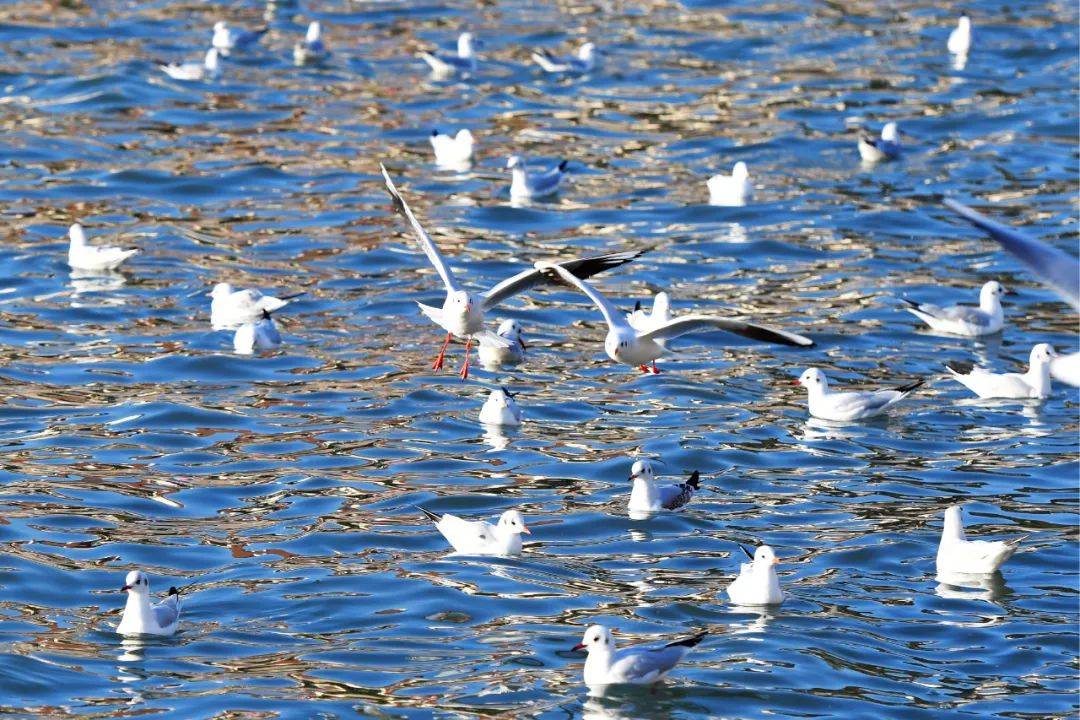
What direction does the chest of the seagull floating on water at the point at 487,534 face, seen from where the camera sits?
to the viewer's right

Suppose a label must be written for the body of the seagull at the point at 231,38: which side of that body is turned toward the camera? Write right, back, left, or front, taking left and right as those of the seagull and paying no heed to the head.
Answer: left

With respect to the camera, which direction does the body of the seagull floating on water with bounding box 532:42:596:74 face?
to the viewer's right

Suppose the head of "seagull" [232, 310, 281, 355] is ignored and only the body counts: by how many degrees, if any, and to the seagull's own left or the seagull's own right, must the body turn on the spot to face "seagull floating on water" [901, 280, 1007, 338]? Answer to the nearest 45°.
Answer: approximately 135° to the seagull's own left

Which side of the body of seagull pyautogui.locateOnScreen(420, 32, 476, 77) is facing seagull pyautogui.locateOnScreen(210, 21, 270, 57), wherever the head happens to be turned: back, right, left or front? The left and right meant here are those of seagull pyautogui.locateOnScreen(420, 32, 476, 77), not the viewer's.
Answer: back

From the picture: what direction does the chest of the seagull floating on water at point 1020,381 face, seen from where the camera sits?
to the viewer's right

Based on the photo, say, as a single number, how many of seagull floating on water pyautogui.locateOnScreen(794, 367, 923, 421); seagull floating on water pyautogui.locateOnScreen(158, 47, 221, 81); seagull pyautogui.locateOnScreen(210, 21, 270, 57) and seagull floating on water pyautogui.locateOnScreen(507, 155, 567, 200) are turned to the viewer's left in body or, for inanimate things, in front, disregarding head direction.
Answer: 3

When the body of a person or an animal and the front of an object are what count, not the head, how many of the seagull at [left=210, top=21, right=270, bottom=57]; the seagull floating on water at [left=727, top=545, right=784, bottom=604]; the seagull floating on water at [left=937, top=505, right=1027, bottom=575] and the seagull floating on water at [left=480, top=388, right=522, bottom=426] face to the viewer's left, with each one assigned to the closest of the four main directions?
2

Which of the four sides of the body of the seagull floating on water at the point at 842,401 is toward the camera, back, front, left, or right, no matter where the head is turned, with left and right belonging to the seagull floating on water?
left

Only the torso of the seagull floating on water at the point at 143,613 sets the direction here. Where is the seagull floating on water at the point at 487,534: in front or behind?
behind

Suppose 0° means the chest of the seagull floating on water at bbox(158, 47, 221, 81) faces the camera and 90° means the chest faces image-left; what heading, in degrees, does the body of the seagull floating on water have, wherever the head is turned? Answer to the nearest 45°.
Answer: approximately 270°

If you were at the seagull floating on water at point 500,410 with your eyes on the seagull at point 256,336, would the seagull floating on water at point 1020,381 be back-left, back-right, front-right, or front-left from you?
back-right
